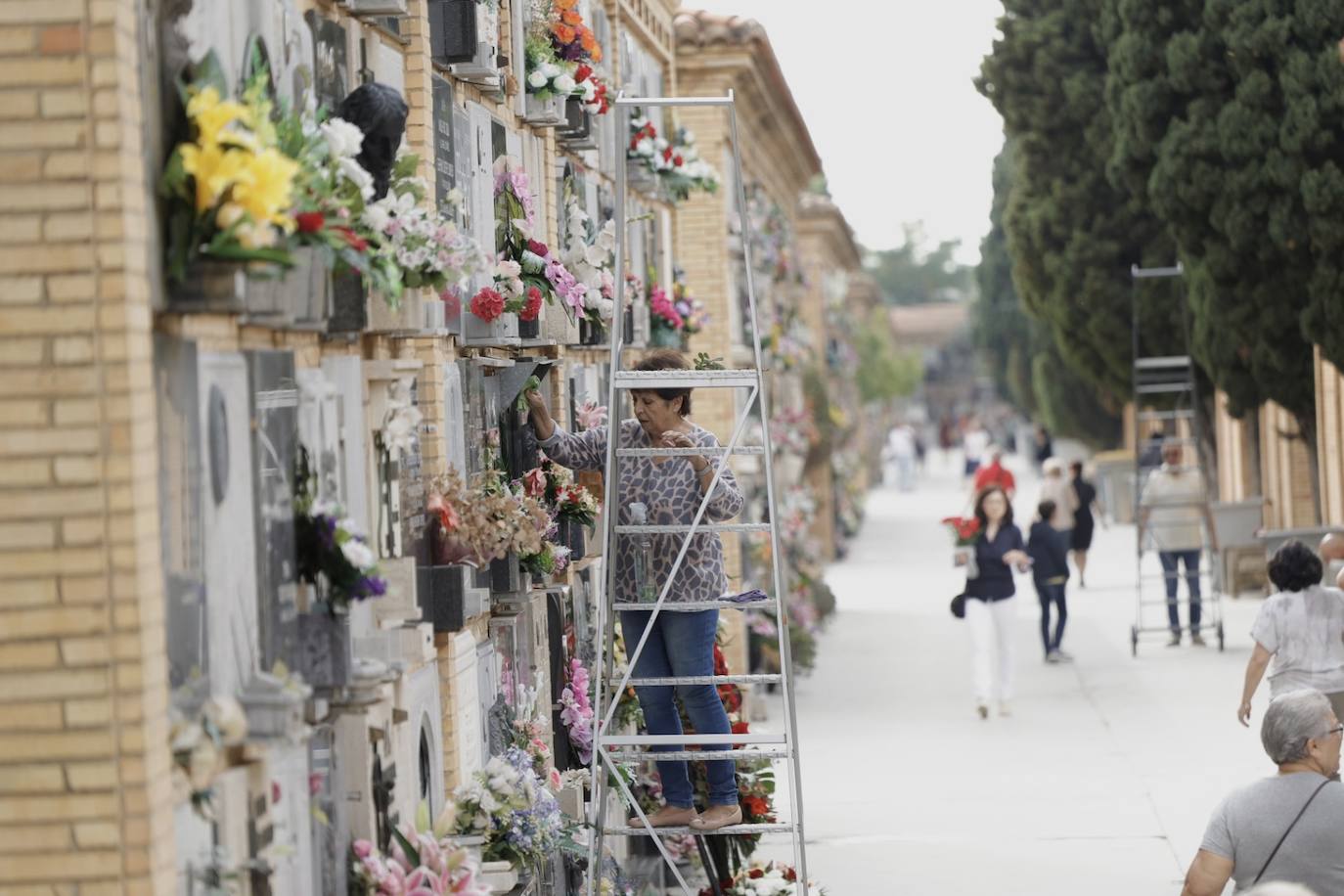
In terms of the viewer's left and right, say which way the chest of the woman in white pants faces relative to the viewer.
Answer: facing the viewer

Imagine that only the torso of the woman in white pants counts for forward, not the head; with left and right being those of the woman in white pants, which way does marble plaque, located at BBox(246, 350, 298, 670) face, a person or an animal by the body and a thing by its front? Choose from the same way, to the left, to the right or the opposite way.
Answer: to the left

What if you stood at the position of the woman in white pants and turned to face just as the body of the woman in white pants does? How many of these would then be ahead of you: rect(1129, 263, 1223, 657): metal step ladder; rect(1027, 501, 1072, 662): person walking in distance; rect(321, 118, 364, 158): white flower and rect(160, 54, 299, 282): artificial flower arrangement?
2

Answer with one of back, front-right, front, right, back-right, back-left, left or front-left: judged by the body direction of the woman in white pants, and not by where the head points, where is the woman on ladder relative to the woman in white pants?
front

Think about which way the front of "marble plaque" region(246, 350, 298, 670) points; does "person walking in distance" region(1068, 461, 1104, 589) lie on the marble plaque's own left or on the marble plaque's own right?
on the marble plaque's own left

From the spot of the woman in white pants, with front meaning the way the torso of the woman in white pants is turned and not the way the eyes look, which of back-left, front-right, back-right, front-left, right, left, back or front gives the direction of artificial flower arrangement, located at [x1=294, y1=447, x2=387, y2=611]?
front

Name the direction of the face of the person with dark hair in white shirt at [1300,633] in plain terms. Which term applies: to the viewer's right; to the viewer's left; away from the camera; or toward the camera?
away from the camera

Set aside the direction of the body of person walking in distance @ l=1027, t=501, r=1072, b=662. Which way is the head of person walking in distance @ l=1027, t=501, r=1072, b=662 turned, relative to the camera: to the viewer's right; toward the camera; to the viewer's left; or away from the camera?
away from the camera

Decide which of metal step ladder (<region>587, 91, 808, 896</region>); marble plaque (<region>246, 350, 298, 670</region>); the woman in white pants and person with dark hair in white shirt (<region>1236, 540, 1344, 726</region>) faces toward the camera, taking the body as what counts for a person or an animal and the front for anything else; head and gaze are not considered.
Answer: the woman in white pants

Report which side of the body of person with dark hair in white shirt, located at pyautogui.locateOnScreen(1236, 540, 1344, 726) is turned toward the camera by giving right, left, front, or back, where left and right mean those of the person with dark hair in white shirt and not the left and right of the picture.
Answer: back
